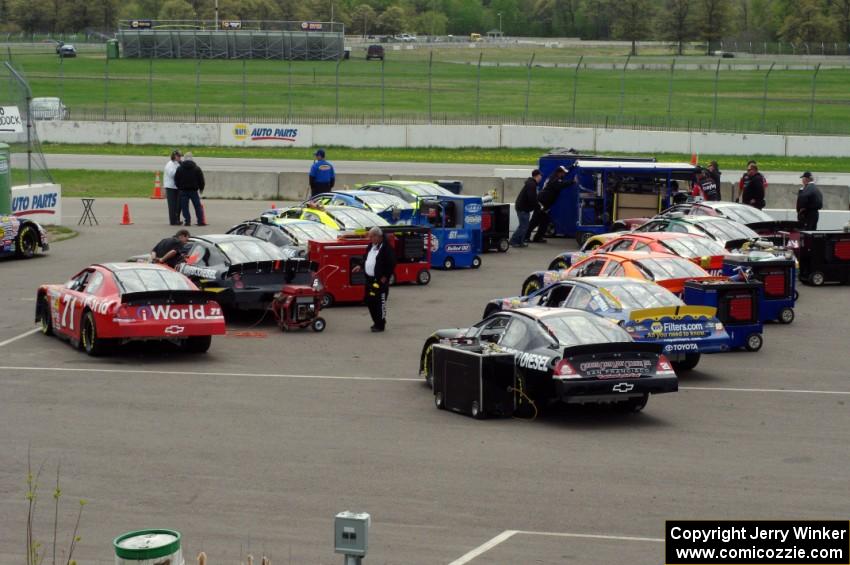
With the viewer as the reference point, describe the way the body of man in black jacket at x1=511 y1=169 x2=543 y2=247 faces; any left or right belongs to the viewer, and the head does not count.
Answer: facing to the right of the viewer

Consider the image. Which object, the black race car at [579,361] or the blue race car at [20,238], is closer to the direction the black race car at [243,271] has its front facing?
the blue race car

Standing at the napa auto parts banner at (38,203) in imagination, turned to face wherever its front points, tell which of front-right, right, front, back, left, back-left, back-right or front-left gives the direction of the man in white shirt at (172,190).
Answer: left

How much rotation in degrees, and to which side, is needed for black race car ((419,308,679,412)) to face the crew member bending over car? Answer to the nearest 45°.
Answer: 0° — it already faces them

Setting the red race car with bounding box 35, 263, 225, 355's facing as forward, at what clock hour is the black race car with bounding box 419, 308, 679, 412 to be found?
The black race car is roughly at 6 o'clock from the red race car.

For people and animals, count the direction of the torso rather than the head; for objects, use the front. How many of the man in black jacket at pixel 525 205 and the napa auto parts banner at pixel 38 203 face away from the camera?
0

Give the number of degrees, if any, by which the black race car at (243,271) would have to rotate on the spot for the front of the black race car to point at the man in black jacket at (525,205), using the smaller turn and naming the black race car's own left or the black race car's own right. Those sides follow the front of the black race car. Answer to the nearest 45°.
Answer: approximately 90° to the black race car's own right

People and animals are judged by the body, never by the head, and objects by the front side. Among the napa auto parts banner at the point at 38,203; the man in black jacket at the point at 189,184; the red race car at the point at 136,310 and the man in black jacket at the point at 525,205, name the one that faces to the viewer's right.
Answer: the man in black jacket at the point at 525,205

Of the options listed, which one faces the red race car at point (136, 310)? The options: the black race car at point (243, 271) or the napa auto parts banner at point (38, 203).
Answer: the napa auto parts banner

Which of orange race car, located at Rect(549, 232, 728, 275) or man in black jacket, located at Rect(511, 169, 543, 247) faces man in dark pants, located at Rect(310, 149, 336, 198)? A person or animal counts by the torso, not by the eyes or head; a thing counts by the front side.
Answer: the orange race car

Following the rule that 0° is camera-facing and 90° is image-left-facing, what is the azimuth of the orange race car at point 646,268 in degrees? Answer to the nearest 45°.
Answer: approximately 135°
